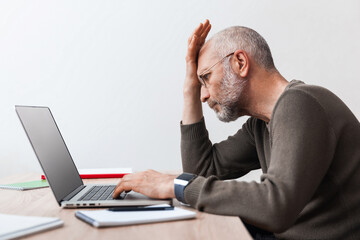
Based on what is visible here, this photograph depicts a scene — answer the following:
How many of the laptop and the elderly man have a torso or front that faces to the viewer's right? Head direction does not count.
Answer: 1

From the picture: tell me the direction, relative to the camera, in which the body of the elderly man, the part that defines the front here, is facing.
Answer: to the viewer's left

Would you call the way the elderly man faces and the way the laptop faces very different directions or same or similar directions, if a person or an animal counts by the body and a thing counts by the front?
very different directions

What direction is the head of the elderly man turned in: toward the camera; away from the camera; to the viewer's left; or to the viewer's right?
to the viewer's left

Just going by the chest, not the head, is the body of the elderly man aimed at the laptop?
yes

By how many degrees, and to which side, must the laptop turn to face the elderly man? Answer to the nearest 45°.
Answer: approximately 45° to its right

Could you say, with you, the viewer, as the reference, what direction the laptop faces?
facing to the right of the viewer

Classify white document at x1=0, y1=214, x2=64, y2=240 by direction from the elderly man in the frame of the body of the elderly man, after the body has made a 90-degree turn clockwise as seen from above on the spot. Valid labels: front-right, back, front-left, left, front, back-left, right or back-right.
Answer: back-left
